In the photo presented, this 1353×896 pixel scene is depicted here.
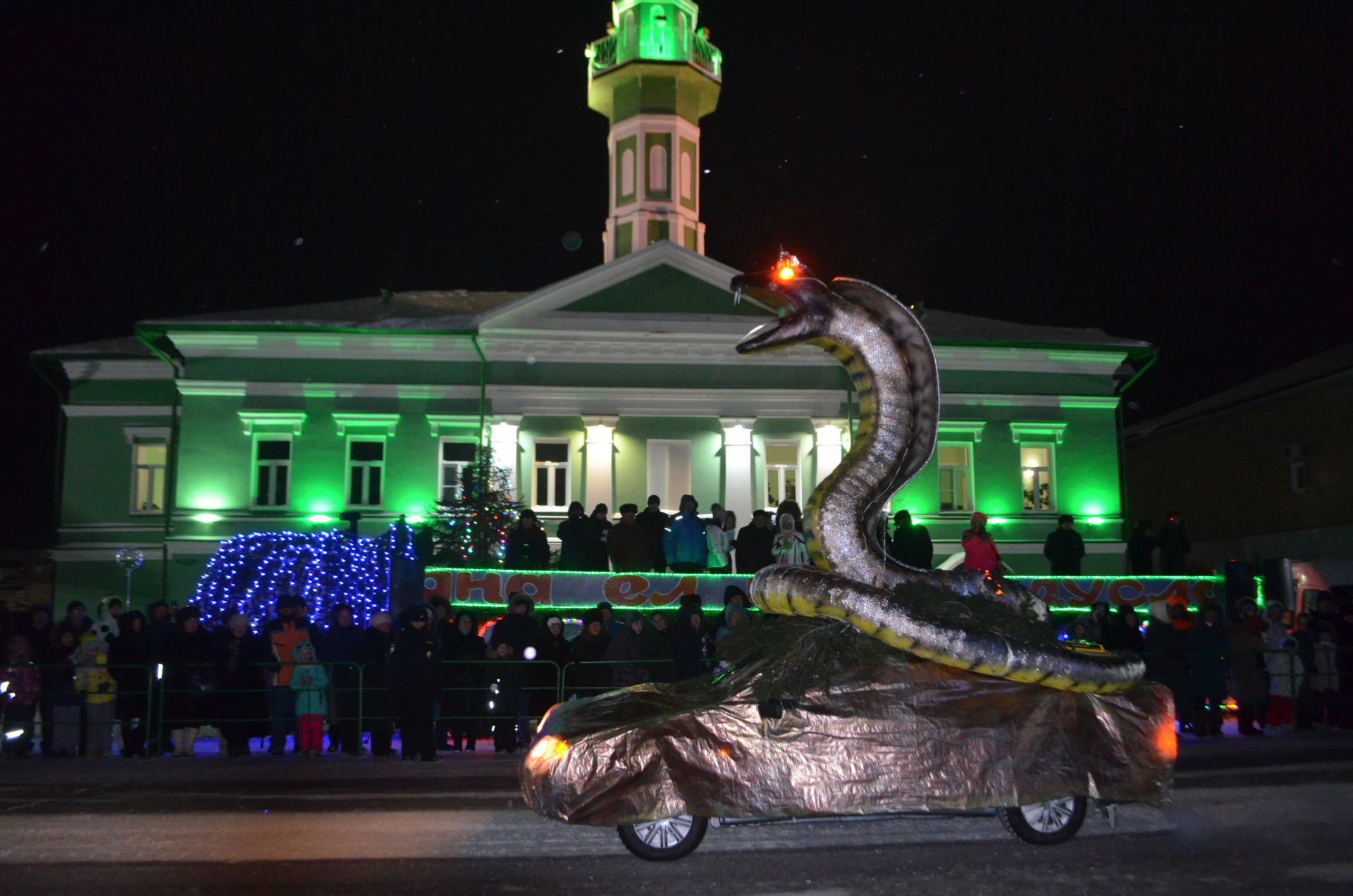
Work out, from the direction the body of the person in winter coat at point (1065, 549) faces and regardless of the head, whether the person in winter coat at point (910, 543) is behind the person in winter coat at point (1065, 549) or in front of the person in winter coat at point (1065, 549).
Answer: in front

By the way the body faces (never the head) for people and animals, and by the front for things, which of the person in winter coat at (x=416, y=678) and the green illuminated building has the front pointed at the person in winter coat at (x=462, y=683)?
the green illuminated building

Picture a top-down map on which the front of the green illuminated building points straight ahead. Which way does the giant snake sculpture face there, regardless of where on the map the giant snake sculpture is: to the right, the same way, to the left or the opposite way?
to the right

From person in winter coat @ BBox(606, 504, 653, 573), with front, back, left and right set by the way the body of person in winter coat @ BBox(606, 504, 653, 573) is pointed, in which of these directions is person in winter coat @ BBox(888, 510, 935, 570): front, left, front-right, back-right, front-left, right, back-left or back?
left

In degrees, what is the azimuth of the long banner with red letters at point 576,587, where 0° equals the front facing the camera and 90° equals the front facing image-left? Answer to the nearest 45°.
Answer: approximately 0°

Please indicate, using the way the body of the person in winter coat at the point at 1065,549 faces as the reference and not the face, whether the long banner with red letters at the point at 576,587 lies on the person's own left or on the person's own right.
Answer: on the person's own right

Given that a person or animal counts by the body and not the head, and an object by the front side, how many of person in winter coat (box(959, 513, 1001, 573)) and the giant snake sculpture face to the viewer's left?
1
